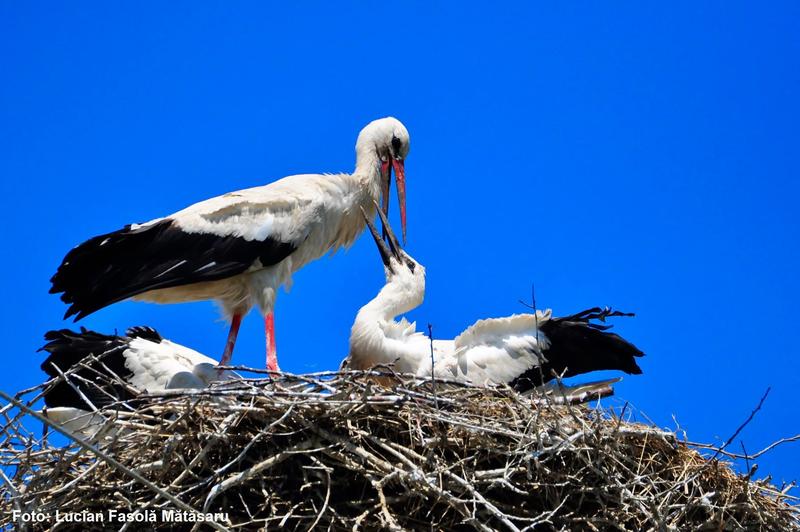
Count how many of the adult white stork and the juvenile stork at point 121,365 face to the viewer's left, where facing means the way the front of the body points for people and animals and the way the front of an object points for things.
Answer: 0

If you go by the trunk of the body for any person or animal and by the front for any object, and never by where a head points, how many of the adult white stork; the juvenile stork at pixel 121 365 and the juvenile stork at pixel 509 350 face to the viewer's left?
1

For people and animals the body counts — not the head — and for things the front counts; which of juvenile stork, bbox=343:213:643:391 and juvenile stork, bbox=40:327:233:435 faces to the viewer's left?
juvenile stork, bbox=343:213:643:391

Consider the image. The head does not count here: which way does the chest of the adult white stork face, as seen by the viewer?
to the viewer's right

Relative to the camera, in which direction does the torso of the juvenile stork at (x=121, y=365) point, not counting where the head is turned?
to the viewer's right

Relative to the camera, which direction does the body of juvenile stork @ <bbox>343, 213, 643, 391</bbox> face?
to the viewer's left

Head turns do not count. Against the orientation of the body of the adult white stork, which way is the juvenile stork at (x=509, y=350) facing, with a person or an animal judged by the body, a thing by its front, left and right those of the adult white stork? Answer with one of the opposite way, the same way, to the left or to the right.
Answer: the opposite way

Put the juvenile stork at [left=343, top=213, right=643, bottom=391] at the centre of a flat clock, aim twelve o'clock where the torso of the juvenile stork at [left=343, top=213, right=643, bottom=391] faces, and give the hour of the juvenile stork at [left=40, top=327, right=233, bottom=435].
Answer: the juvenile stork at [left=40, top=327, right=233, bottom=435] is roughly at 12 o'clock from the juvenile stork at [left=343, top=213, right=643, bottom=391].

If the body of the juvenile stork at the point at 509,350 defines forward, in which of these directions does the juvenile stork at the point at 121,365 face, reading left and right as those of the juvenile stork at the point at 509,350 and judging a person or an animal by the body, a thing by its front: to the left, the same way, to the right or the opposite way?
the opposite way
